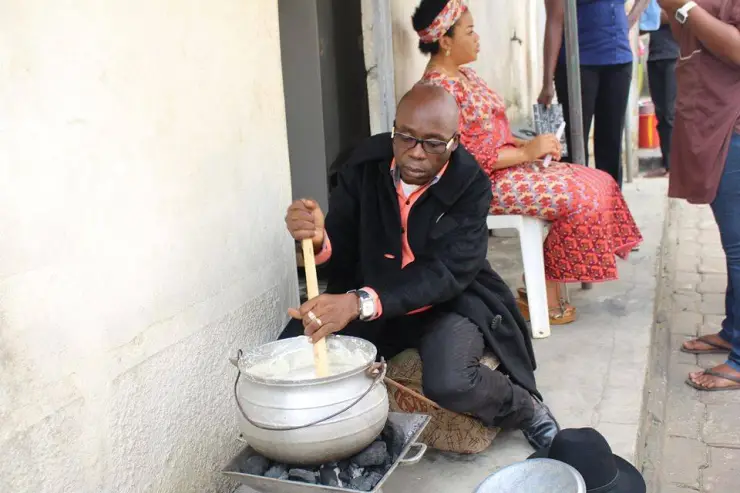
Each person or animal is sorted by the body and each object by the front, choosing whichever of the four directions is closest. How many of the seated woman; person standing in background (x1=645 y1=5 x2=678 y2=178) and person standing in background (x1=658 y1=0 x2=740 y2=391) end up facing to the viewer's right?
1

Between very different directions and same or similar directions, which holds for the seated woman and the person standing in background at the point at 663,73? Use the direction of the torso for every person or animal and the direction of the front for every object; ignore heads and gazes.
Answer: very different directions

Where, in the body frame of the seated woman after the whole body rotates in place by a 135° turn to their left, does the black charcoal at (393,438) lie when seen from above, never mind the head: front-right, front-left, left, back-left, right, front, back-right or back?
back-left

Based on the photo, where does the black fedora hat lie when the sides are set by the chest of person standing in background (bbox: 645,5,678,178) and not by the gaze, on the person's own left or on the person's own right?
on the person's own left

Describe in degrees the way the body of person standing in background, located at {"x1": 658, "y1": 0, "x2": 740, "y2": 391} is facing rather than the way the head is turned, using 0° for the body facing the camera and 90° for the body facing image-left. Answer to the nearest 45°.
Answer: approximately 90°

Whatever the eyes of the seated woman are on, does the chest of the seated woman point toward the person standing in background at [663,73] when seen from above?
no

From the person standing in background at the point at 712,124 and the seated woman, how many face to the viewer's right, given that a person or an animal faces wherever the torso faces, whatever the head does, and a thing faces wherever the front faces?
1

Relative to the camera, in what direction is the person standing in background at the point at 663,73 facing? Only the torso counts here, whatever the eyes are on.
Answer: to the viewer's left

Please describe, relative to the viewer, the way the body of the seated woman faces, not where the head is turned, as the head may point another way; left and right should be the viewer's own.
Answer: facing to the right of the viewer

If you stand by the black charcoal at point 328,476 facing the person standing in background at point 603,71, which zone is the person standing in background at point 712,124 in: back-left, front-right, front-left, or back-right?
front-right
